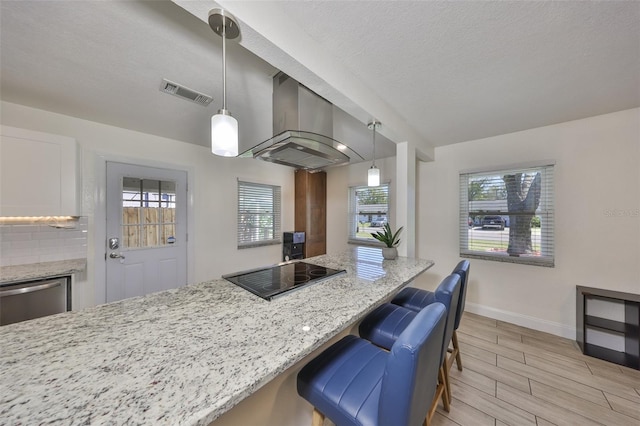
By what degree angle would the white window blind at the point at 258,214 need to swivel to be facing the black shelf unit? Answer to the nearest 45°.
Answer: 0° — it already faces it

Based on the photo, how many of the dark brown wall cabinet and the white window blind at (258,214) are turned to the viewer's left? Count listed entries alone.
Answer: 0

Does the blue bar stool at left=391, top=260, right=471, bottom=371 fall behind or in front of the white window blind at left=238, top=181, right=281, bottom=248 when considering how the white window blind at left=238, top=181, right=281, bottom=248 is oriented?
in front

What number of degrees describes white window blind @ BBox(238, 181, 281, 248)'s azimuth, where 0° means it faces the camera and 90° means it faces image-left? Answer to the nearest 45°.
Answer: approximately 315°

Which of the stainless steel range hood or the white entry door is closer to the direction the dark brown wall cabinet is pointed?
the stainless steel range hood

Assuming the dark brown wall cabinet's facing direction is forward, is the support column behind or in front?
in front

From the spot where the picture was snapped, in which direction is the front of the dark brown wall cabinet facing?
facing the viewer and to the right of the viewer
